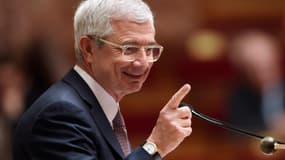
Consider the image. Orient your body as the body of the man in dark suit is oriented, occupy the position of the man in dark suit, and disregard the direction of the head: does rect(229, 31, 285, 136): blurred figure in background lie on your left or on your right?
on your left

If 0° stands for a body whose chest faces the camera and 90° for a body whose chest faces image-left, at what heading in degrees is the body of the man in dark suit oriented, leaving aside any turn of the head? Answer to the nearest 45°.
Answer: approximately 315°

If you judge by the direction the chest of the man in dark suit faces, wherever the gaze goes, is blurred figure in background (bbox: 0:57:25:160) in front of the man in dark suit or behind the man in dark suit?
behind
